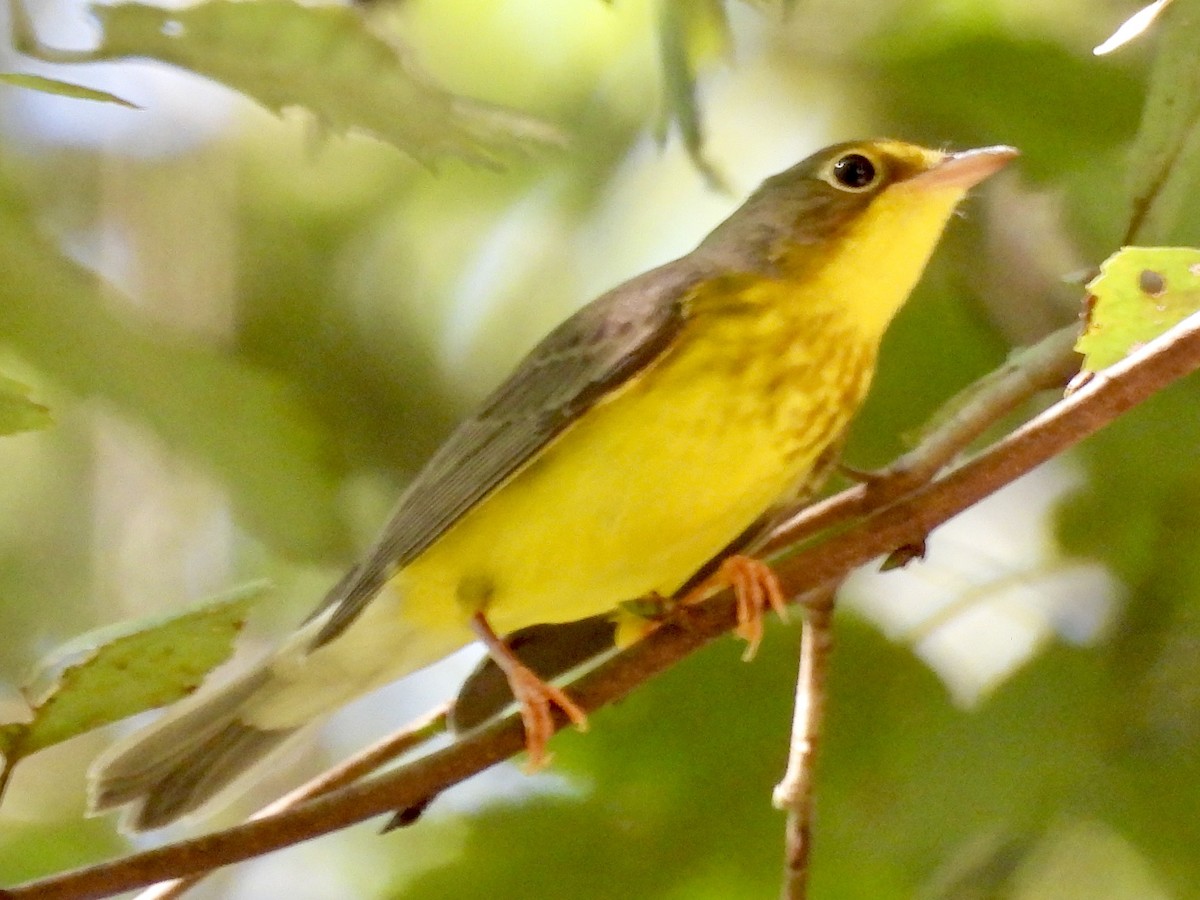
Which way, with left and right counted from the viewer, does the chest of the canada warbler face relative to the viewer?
facing to the right of the viewer

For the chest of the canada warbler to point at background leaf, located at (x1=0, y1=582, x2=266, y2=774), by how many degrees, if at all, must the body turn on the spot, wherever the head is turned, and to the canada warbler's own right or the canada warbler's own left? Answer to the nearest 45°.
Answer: approximately 135° to the canada warbler's own right
